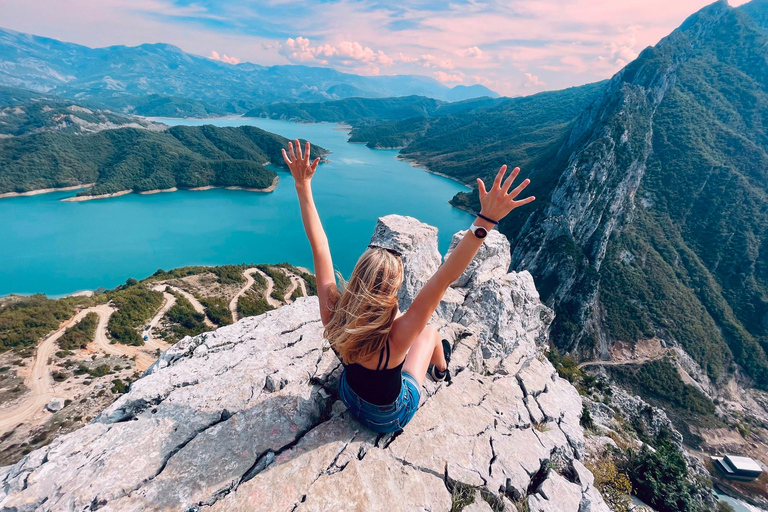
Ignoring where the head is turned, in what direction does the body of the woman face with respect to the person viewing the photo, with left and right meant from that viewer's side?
facing away from the viewer and to the right of the viewer

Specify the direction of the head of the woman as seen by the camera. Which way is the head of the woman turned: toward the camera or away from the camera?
away from the camera

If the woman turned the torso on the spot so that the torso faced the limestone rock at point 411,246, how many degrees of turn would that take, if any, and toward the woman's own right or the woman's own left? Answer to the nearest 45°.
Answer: approximately 45° to the woman's own left

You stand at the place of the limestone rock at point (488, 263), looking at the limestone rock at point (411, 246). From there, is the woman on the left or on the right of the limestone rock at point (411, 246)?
left
